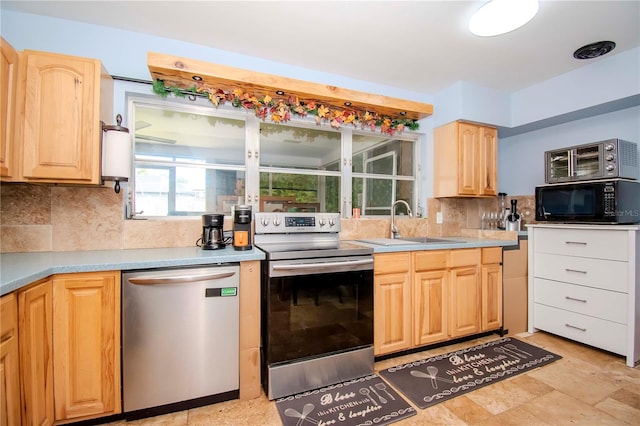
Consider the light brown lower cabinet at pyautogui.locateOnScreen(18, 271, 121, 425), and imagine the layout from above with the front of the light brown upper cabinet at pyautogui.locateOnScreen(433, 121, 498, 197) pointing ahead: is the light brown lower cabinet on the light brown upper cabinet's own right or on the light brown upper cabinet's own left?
on the light brown upper cabinet's own right

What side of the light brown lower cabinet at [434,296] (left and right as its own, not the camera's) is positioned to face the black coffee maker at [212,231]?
right

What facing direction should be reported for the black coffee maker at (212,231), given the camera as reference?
facing the viewer

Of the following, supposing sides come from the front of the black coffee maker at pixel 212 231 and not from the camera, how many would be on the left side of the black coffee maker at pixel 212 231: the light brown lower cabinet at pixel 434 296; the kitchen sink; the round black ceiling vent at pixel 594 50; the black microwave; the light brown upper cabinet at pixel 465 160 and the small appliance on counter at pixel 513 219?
6

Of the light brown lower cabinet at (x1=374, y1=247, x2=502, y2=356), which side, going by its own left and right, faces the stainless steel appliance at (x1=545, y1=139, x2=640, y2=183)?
left

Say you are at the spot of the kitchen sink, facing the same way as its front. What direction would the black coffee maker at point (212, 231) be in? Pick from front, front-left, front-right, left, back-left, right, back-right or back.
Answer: right

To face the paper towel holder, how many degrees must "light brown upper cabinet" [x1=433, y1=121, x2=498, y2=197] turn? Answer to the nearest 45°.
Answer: approximately 90° to its right

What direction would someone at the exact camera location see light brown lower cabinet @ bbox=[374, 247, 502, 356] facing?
facing the viewer and to the right of the viewer

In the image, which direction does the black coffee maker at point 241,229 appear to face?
toward the camera

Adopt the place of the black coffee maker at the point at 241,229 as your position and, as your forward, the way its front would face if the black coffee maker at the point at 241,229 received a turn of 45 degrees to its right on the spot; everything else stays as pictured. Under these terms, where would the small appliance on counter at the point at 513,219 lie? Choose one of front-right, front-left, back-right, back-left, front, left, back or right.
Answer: back-left

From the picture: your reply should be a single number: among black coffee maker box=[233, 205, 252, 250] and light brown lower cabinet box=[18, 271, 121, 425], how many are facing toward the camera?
2

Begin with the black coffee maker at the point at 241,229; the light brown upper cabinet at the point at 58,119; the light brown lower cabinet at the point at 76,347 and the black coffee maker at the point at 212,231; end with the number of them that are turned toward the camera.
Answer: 4

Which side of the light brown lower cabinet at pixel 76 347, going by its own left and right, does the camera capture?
front

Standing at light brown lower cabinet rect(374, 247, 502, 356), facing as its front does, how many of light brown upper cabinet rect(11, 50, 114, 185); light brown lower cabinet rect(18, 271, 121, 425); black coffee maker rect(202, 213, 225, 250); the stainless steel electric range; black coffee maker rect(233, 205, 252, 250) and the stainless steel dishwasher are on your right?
6

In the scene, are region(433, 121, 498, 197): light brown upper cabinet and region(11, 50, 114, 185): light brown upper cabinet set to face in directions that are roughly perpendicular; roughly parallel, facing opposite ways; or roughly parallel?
roughly parallel
